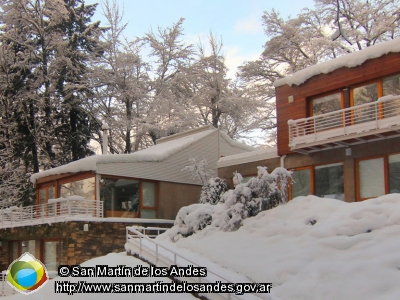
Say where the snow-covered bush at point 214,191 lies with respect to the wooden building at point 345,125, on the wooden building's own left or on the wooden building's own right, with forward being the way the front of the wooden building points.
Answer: on the wooden building's own right

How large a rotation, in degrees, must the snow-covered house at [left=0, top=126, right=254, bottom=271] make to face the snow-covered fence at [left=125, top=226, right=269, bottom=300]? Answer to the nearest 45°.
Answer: approximately 45° to its left

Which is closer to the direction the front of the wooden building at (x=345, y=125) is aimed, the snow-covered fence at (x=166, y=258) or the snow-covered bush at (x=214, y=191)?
the snow-covered fence

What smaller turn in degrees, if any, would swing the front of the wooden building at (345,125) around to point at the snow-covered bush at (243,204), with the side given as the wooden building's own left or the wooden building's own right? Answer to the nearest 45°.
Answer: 0° — it already faces it

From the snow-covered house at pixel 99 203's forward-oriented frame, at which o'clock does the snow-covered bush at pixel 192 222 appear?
The snow-covered bush is roughly at 10 o'clock from the snow-covered house.

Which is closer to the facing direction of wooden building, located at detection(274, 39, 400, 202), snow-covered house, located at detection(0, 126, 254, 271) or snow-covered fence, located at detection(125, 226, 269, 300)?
the snow-covered fence

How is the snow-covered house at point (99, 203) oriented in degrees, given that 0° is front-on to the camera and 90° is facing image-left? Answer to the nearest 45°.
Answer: approximately 45°
